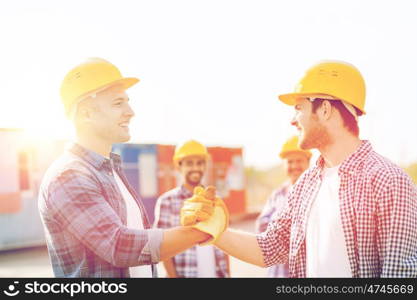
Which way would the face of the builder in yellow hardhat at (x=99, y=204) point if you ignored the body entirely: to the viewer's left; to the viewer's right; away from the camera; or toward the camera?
to the viewer's right

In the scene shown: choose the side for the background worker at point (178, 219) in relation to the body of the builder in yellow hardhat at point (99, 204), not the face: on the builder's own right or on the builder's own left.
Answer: on the builder's own left

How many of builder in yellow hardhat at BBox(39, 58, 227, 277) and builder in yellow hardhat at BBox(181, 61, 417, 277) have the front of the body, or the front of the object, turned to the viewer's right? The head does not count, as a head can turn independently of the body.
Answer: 1

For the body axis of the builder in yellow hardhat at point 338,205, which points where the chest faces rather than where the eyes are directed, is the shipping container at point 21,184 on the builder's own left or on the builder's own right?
on the builder's own right

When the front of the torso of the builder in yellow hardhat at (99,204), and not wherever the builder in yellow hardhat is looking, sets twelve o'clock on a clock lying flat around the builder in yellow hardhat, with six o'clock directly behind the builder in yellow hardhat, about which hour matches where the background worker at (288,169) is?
The background worker is roughly at 10 o'clock from the builder in yellow hardhat.

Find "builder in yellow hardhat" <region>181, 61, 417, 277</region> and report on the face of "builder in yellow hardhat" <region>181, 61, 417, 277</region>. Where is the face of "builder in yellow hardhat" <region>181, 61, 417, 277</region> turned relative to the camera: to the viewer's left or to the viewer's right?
to the viewer's left

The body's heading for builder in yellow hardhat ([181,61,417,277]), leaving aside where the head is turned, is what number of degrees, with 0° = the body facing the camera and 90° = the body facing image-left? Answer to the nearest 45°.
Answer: approximately 45°

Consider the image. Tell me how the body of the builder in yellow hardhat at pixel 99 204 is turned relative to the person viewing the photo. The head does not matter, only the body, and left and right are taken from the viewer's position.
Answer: facing to the right of the viewer

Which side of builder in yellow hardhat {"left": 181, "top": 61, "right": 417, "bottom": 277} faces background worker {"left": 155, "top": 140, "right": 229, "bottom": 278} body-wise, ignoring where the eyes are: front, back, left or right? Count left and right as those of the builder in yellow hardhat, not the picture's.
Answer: right

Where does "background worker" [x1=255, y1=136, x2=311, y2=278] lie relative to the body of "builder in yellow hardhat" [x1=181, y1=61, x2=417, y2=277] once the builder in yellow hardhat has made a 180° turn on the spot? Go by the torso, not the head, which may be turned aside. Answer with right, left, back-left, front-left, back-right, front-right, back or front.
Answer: front-left
